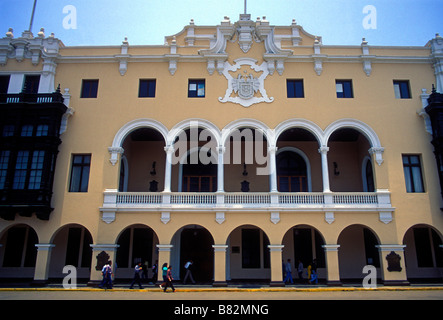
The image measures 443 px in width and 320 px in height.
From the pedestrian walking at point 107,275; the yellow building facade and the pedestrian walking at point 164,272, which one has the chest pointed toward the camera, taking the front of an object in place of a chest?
the yellow building facade

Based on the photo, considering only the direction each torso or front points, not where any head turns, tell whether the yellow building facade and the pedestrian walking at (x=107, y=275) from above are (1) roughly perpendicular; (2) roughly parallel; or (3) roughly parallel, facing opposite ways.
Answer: roughly perpendicular

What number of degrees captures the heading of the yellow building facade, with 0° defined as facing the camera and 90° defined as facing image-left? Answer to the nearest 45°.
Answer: approximately 0°

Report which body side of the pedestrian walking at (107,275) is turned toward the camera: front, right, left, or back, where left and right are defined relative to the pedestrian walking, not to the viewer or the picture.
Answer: right
